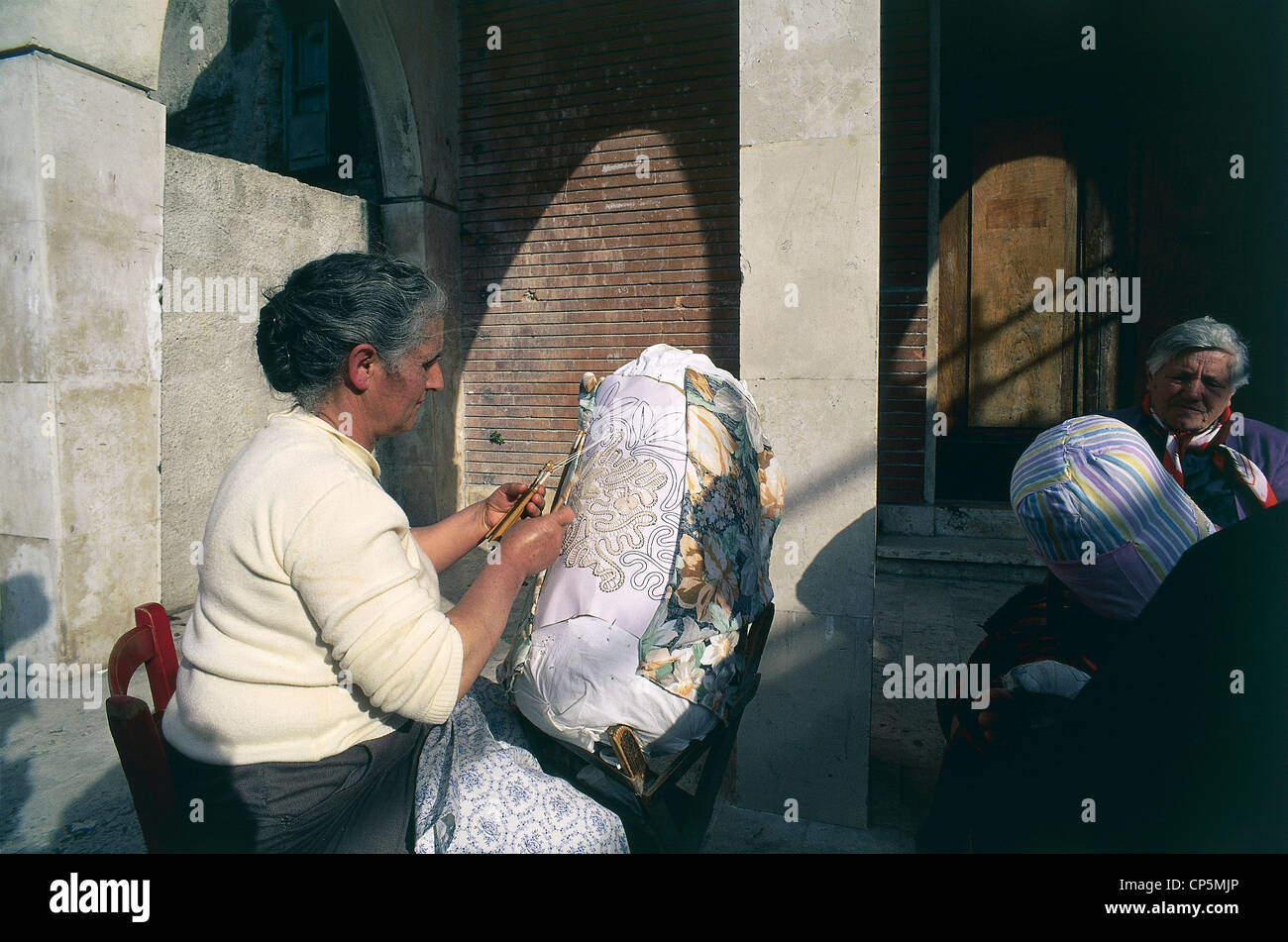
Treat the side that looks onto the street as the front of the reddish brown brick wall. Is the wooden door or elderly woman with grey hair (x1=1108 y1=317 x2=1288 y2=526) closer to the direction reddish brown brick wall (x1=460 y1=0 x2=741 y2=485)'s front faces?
the elderly woman with grey hair

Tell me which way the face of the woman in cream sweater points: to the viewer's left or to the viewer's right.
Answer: to the viewer's right

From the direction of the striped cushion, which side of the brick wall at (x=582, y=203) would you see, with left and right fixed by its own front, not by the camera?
front

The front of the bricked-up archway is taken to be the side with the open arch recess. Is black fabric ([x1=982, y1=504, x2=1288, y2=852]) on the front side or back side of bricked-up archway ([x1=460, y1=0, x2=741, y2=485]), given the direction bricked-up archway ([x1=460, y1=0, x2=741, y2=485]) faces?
on the front side

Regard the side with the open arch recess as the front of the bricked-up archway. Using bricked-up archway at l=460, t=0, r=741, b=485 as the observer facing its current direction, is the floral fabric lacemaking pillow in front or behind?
in front

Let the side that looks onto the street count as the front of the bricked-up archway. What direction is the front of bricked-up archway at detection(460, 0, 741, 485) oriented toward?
toward the camera

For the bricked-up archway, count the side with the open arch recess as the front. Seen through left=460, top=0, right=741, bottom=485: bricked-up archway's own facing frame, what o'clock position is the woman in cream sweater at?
The woman in cream sweater is roughly at 12 o'clock from the bricked-up archway.

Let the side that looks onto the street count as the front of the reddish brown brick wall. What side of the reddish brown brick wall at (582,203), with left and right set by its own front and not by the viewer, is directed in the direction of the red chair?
front

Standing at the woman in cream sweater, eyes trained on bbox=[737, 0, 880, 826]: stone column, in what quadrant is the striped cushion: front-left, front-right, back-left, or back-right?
front-right
